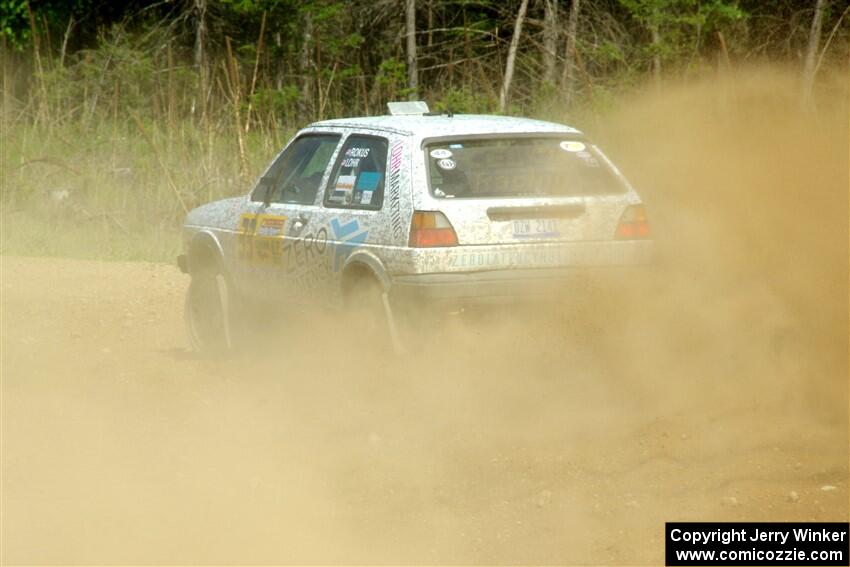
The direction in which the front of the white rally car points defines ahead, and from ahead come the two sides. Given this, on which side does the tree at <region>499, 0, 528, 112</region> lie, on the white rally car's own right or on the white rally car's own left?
on the white rally car's own right

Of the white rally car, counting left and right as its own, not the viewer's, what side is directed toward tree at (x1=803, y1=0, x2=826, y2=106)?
right

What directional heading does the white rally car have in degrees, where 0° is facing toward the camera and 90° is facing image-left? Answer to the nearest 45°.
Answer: approximately 135°

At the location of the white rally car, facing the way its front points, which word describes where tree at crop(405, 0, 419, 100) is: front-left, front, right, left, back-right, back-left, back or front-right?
front-right

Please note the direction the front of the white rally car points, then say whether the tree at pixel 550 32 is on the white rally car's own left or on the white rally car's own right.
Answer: on the white rally car's own right

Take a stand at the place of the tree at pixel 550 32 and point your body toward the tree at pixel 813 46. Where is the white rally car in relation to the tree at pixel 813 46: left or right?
right
